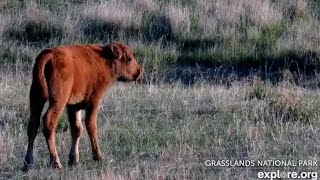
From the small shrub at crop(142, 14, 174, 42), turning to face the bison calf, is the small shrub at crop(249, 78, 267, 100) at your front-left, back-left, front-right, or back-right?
front-left

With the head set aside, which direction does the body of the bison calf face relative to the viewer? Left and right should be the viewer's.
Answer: facing away from the viewer and to the right of the viewer

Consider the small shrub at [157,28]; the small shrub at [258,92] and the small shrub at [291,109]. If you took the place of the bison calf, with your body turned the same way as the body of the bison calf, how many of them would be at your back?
0

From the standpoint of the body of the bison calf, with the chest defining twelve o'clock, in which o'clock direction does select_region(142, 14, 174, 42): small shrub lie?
The small shrub is roughly at 11 o'clock from the bison calf.

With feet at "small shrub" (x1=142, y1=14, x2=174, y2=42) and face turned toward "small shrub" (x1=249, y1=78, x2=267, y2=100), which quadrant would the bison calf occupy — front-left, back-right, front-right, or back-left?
front-right

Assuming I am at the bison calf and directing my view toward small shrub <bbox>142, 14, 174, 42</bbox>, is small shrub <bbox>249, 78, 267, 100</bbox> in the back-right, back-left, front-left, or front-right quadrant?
front-right

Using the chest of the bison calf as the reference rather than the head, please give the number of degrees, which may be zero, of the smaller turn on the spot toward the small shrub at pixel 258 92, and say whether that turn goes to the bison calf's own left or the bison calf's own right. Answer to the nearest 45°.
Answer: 0° — it already faces it

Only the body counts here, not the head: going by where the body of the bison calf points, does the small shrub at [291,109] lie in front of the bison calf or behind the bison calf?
in front

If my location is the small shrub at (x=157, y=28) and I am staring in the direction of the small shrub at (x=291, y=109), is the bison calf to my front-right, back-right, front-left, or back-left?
front-right
